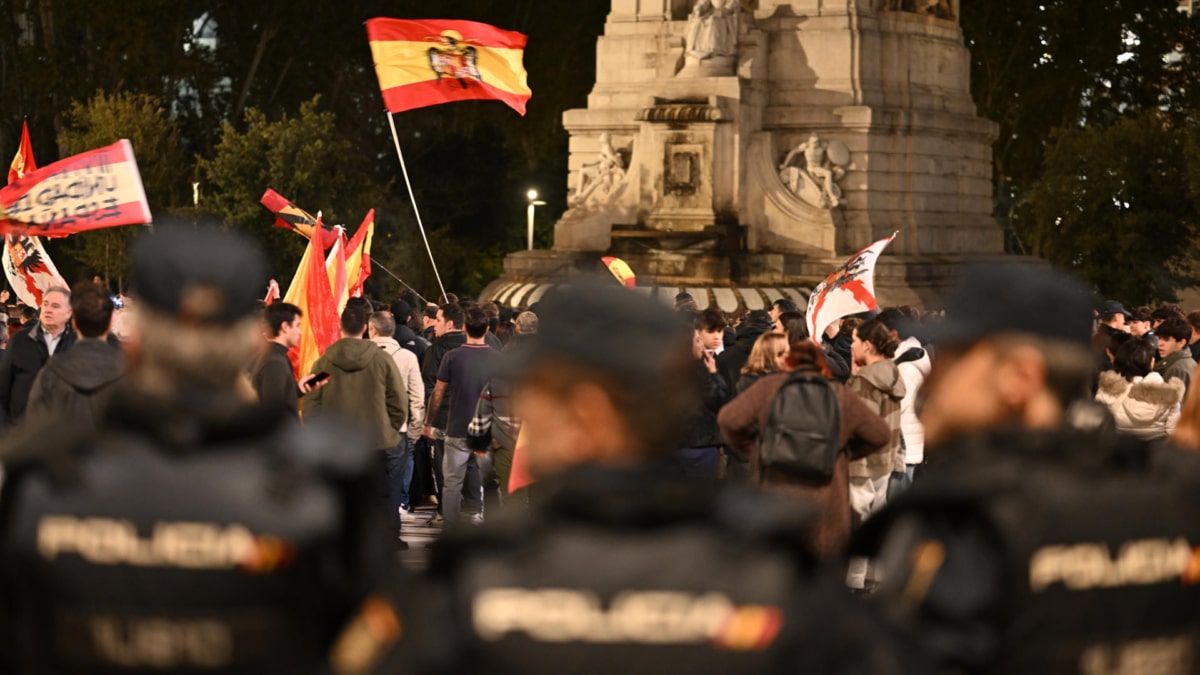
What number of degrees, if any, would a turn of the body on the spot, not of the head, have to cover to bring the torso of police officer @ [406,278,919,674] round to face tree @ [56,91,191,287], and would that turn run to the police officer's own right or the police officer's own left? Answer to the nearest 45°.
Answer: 0° — they already face it

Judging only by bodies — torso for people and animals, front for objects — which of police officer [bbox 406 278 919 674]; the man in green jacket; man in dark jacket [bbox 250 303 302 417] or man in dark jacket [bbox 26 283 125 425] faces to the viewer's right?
man in dark jacket [bbox 250 303 302 417]

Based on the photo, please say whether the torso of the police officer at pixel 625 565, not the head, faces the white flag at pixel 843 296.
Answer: yes

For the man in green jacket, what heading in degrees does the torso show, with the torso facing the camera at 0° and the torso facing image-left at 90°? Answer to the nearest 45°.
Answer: approximately 180°

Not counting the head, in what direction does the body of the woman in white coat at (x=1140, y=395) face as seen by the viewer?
away from the camera

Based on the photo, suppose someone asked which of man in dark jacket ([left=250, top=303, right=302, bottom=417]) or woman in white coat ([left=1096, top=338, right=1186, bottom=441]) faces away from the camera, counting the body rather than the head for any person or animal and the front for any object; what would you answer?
the woman in white coat

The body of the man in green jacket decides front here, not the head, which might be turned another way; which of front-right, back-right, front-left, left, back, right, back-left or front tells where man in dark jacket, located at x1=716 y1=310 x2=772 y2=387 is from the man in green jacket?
right

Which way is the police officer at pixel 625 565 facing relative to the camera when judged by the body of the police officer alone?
away from the camera

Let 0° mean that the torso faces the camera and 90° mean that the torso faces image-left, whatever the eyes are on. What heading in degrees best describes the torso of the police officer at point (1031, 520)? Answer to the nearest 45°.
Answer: approximately 135°

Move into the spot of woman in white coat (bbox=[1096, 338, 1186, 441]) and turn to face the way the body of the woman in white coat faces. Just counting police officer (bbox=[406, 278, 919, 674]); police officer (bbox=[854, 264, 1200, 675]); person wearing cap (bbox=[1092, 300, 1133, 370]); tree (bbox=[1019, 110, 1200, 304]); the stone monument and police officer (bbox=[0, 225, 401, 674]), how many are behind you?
3

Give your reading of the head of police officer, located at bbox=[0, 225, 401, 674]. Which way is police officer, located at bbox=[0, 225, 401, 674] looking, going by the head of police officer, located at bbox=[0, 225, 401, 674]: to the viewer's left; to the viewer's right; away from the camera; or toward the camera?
away from the camera

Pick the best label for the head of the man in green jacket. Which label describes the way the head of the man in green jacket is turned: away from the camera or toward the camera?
away from the camera

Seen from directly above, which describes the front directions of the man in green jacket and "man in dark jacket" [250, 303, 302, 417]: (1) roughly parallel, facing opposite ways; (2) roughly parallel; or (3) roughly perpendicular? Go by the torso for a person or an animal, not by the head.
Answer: roughly perpendicular

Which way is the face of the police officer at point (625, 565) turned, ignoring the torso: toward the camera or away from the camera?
away from the camera

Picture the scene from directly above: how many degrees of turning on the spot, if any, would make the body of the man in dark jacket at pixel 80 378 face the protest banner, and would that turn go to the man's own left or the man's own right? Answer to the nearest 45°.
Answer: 0° — they already face it
